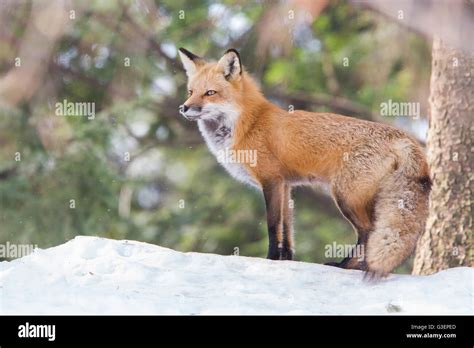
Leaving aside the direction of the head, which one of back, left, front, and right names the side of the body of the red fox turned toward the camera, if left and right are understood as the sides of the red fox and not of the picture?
left

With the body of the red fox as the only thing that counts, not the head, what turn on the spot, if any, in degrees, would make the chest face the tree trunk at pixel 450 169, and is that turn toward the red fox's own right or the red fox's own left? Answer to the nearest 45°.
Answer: approximately 135° to the red fox's own right
